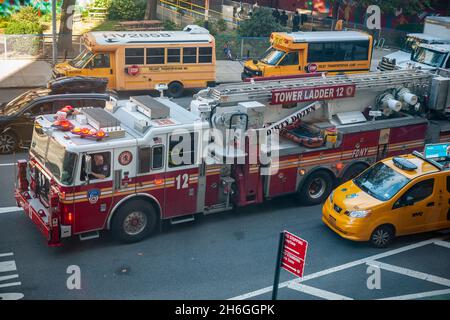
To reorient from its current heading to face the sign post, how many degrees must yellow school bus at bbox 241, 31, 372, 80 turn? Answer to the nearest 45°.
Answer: approximately 45° to its left

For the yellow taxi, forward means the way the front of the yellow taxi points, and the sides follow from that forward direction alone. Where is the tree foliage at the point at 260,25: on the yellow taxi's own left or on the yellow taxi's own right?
on the yellow taxi's own right

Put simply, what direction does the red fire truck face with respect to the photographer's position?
facing the viewer and to the left of the viewer

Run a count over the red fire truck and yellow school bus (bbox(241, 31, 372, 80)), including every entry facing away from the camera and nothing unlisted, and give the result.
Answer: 0

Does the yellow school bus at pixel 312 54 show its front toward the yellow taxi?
no

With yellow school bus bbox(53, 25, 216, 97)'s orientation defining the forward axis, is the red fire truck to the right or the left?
on its left

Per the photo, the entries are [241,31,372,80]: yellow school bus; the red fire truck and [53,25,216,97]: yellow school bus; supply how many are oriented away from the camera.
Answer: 0

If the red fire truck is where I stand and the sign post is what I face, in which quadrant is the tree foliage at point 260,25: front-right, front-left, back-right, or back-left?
back-left

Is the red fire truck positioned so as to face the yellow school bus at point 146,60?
no

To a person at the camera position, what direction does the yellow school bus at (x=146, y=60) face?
facing to the left of the viewer

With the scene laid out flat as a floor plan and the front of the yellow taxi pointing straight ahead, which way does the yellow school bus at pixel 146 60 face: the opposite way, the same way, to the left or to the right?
the same way

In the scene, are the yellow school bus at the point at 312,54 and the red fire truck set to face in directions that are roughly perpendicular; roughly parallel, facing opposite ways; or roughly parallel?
roughly parallel

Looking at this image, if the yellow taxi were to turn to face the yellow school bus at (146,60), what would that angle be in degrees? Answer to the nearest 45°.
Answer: approximately 90° to its right

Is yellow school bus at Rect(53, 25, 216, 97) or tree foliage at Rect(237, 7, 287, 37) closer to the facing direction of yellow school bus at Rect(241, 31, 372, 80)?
the yellow school bus

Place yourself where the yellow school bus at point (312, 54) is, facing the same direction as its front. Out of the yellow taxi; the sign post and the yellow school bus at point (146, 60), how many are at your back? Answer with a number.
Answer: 0
